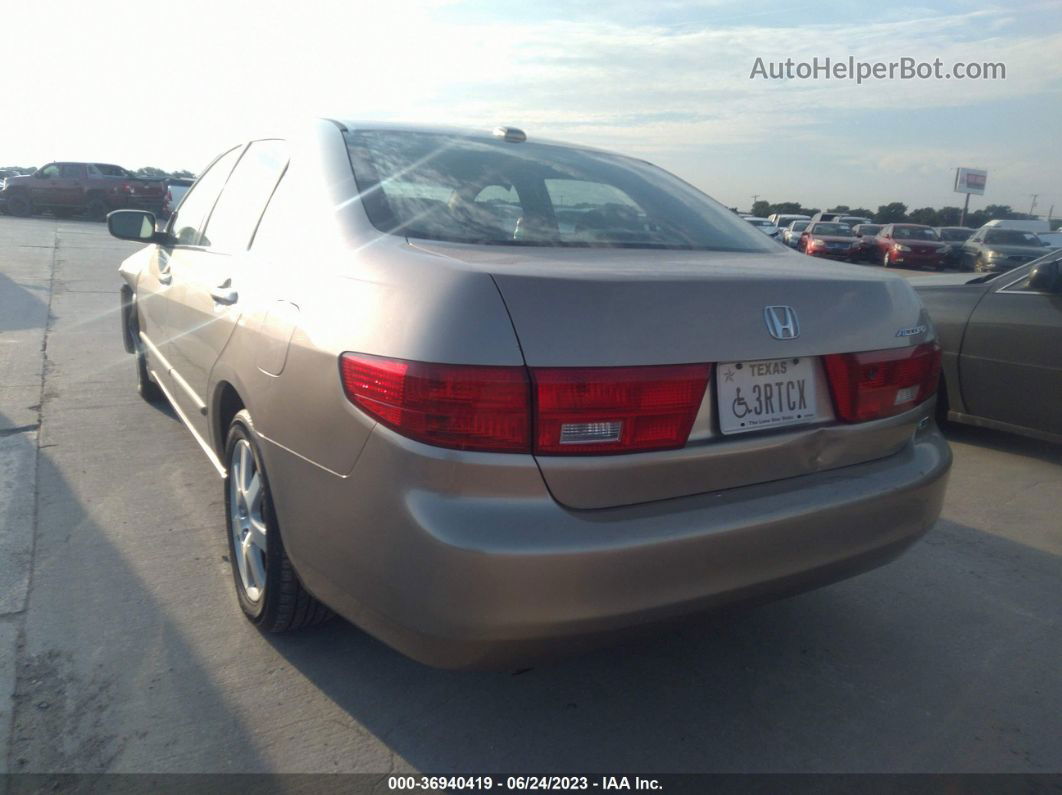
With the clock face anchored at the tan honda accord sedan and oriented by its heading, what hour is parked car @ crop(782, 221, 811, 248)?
The parked car is roughly at 2 o'clock from the tan honda accord sedan.

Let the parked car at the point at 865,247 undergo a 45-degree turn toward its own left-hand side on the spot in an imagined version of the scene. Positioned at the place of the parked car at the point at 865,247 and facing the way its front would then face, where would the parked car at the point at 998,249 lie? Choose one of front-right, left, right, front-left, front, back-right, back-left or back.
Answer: front

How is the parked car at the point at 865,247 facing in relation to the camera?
toward the camera

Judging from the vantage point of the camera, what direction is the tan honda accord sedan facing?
facing away from the viewer and to the left of the viewer

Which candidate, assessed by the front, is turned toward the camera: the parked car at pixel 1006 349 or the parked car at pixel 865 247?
the parked car at pixel 865 247

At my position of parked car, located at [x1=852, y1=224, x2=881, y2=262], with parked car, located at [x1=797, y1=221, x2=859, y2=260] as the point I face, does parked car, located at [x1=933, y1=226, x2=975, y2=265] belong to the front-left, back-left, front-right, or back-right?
back-left

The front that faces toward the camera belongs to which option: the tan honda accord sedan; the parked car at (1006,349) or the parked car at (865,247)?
the parked car at (865,247)

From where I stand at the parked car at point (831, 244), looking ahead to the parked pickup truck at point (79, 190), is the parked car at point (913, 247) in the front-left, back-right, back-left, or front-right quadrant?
back-left

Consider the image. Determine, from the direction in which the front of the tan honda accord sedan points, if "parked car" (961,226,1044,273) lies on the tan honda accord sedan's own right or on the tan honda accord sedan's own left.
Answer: on the tan honda accord sedan's own right

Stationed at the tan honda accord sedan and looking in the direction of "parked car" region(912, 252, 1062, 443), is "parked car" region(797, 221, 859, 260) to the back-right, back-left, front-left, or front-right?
front-left

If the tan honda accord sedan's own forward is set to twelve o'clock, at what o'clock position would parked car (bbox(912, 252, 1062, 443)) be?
The parked car is roughly at 3 o'clock from the tan honda accord sedan.

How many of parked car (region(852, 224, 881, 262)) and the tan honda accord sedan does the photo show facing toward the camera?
1

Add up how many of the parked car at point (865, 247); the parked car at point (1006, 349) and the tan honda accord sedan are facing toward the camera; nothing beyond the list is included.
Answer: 1
